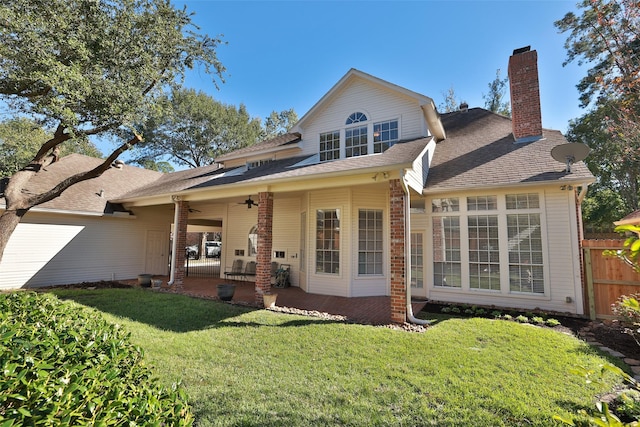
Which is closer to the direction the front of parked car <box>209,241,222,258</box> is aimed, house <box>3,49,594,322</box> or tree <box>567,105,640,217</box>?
the house

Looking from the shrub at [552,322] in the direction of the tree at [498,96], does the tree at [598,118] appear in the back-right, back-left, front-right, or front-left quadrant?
front-right

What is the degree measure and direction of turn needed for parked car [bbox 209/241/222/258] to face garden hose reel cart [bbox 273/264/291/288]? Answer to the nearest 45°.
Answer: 0° — it already faces it

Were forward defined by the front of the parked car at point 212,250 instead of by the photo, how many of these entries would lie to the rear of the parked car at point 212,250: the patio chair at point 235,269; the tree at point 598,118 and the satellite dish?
0

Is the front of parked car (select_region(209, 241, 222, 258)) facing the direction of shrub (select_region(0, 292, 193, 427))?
yes

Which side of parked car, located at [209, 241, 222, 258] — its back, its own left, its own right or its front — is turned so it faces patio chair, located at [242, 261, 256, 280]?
front

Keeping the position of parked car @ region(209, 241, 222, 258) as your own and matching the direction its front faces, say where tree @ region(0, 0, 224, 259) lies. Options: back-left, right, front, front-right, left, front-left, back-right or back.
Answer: front

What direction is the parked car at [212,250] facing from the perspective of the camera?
toward the camera

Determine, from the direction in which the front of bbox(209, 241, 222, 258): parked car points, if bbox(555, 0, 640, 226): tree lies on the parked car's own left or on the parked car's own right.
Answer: on the parked car's own left

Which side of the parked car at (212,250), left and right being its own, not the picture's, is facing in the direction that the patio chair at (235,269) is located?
front

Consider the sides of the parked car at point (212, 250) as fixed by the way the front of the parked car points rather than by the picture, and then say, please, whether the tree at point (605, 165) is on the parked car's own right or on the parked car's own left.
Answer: on the parked car's own left

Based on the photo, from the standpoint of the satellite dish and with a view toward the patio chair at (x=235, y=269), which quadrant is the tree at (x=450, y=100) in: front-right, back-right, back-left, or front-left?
front-right
